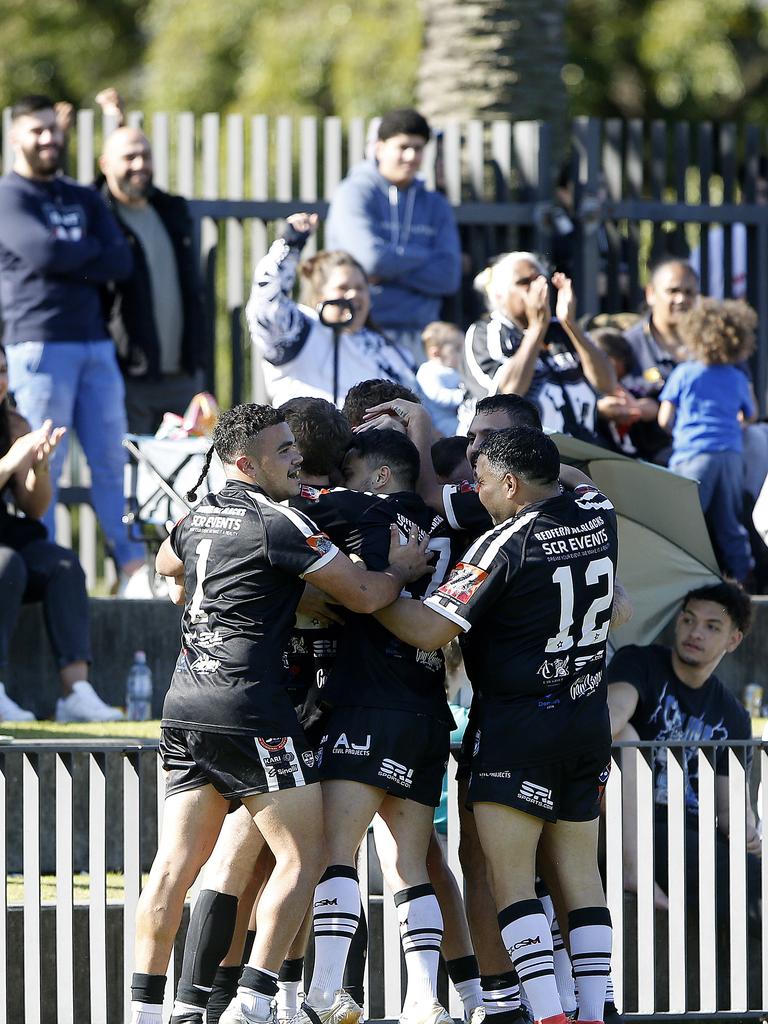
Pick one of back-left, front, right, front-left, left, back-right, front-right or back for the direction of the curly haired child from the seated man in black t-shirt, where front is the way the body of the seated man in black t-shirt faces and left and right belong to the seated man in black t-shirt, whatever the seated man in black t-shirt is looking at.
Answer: back

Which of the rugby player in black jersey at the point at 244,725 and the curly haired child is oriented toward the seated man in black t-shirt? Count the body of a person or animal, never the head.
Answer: the rugby player in black jersey

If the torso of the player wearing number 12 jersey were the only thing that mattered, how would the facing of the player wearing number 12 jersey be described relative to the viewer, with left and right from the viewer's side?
facing away from the viewer and to the left of the viewer

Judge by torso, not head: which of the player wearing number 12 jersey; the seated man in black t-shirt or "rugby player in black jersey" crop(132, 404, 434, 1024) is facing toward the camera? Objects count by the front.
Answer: the seated man in black t-shirt

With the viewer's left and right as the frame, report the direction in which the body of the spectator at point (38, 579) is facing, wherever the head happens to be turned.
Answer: facing the viewer and to the right of the viewer

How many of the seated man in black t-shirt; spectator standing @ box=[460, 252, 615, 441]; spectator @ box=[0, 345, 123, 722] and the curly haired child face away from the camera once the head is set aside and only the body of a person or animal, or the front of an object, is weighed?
1

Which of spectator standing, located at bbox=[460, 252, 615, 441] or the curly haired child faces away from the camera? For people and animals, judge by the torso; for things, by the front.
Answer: the curly haired child

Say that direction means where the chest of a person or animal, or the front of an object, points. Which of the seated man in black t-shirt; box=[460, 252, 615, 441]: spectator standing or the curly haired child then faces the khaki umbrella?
the spectator standing

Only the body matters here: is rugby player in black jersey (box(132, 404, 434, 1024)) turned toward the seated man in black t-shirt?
yes

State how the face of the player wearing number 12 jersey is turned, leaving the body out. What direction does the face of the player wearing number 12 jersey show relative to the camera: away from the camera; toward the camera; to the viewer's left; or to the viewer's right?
to the viewer's left

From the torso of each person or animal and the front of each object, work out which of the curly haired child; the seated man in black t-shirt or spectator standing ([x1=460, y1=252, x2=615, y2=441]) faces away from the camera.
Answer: the curly haired child

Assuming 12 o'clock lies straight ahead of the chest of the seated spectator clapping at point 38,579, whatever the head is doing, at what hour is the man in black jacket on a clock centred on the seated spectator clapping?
The man in black jacket is roughly at 8 o'clock from the seated spectator clapping.

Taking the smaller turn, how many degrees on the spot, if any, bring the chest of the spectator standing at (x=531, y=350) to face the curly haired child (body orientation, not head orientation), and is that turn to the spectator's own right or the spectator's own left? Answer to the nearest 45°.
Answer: approximately 90° to the spectator's own left

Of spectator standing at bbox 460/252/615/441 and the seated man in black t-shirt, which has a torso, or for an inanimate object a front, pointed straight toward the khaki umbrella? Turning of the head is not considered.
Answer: the spectator standing

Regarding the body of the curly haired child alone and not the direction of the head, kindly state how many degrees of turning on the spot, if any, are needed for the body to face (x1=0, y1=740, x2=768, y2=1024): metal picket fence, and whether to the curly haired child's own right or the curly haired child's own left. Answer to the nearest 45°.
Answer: approximately 180°

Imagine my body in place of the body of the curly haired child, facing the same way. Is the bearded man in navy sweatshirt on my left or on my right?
on my left
